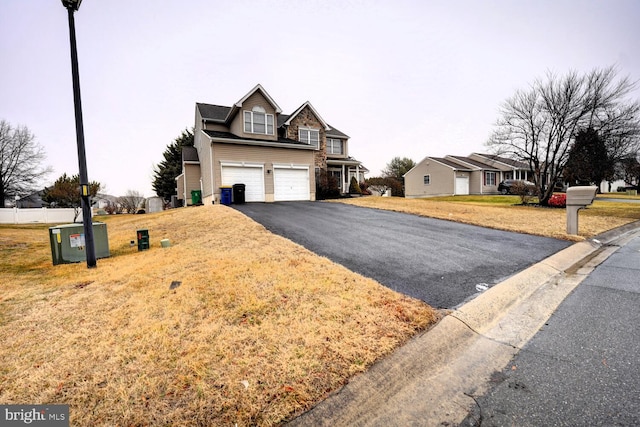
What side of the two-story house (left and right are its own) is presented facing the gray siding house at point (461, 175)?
left

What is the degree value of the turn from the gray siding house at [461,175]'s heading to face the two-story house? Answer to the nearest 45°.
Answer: approximately 90° to its right

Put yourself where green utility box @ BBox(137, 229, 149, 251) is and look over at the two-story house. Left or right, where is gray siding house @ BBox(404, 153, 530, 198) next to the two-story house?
right

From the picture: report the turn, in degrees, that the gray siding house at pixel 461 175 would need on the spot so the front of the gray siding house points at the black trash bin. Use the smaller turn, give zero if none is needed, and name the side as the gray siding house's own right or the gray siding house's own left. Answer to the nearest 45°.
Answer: approximately 45° to the gray siding house's own right

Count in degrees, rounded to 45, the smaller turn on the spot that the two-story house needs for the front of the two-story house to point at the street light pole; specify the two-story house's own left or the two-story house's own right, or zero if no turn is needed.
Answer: approximately 45° to the two-story house's own right

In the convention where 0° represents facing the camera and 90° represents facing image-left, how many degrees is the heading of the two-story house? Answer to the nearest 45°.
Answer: approximately 315°

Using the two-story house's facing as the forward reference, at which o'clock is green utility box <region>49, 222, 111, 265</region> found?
The green utility box is roughly at 2 o'clock from the two-story house.
